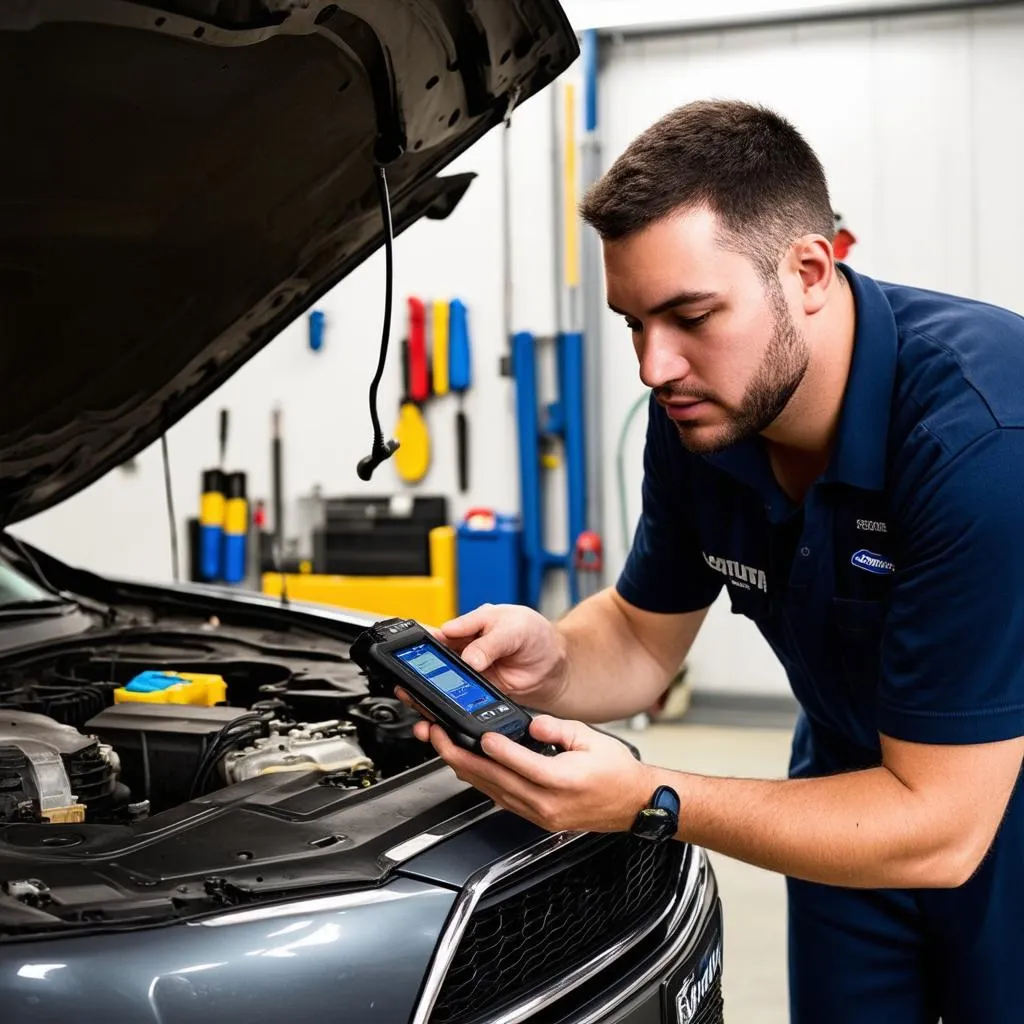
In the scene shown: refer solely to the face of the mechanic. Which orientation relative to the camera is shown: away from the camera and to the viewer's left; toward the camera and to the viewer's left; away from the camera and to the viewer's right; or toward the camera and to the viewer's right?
toward the camera and to the viewer's left

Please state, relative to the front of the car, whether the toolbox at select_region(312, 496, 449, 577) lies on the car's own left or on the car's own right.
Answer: on the car's own left

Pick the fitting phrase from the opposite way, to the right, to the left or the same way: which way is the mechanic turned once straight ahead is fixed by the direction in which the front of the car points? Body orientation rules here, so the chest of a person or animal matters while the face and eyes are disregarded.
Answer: to the right

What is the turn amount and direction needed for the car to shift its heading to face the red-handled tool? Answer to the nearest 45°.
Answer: approximately 135° to its left

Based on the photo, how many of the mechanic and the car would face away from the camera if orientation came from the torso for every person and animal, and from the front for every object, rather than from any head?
0

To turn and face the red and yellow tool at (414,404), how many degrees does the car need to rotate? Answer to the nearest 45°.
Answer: approximately 135° to its left

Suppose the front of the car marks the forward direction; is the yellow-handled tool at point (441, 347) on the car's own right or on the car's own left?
on the car's own left

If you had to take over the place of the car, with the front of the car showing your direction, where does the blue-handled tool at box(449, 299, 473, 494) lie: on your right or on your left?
on your left

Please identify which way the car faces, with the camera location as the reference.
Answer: facing the viewer and to the right of the viewer
